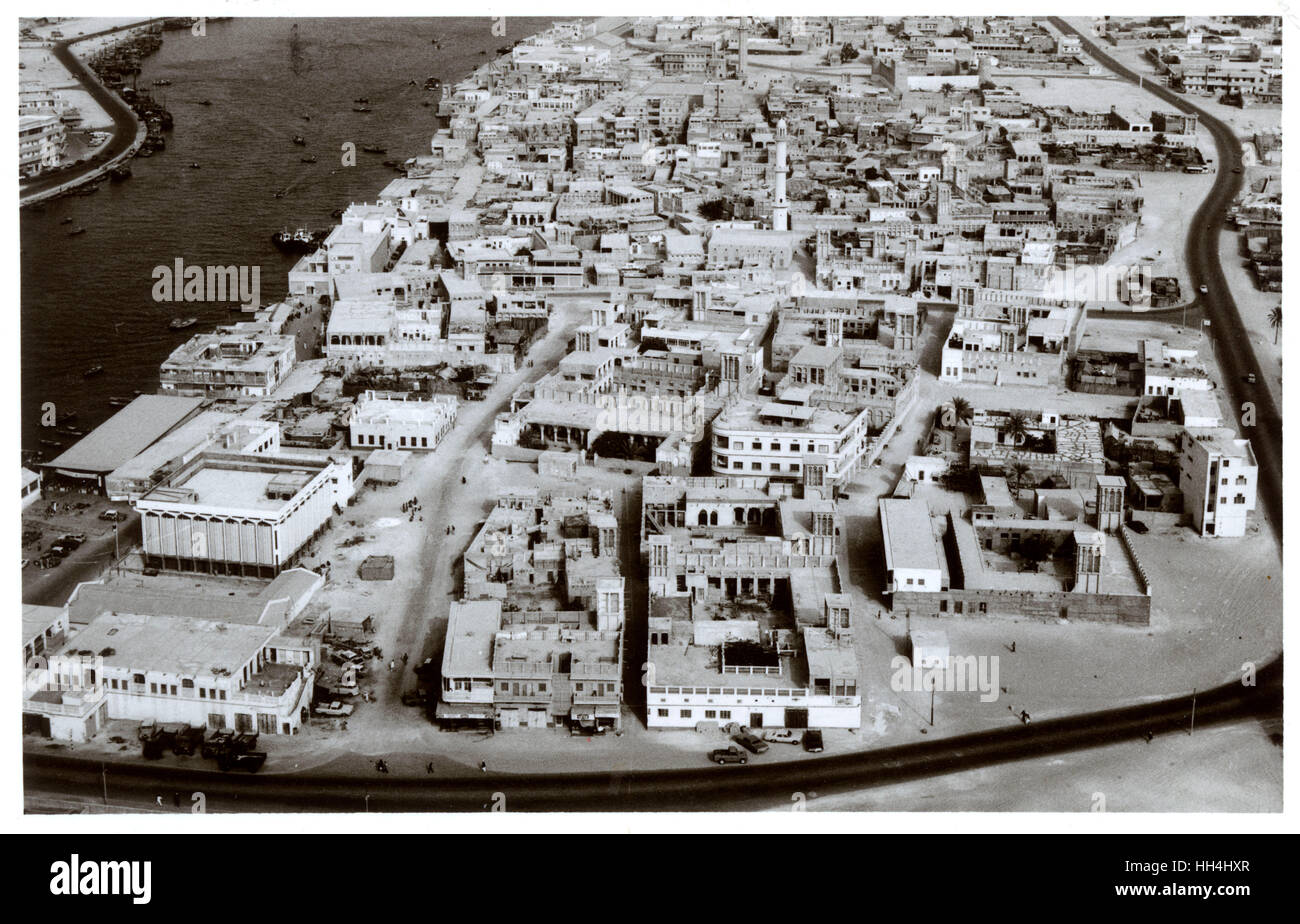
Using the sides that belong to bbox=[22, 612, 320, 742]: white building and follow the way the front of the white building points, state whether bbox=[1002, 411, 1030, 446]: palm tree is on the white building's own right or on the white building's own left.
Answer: on the white building's own left

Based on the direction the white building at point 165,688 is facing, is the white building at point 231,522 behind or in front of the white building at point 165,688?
behind

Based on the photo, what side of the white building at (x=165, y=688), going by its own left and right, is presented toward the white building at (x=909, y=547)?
left

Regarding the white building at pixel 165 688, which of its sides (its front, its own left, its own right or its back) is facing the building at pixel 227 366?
back

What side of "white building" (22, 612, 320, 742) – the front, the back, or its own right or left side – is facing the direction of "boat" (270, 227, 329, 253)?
back

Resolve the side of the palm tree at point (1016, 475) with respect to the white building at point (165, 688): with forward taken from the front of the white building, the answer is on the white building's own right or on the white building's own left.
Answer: on the white building's own left

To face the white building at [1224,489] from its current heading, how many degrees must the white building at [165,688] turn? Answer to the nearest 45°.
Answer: approximately 90° to its left

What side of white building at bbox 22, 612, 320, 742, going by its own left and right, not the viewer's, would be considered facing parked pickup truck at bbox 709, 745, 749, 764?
left

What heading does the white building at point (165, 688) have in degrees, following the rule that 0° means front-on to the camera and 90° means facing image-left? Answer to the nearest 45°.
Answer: approximately 0°

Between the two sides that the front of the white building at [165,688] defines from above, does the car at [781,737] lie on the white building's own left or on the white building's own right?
on the white building's own left

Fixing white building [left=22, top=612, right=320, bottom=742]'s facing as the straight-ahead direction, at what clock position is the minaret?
The minaret is roughly at 7 o'clock from the white building.

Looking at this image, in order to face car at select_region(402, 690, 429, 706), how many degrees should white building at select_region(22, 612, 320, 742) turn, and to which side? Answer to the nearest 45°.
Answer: approximately 90° to its left
